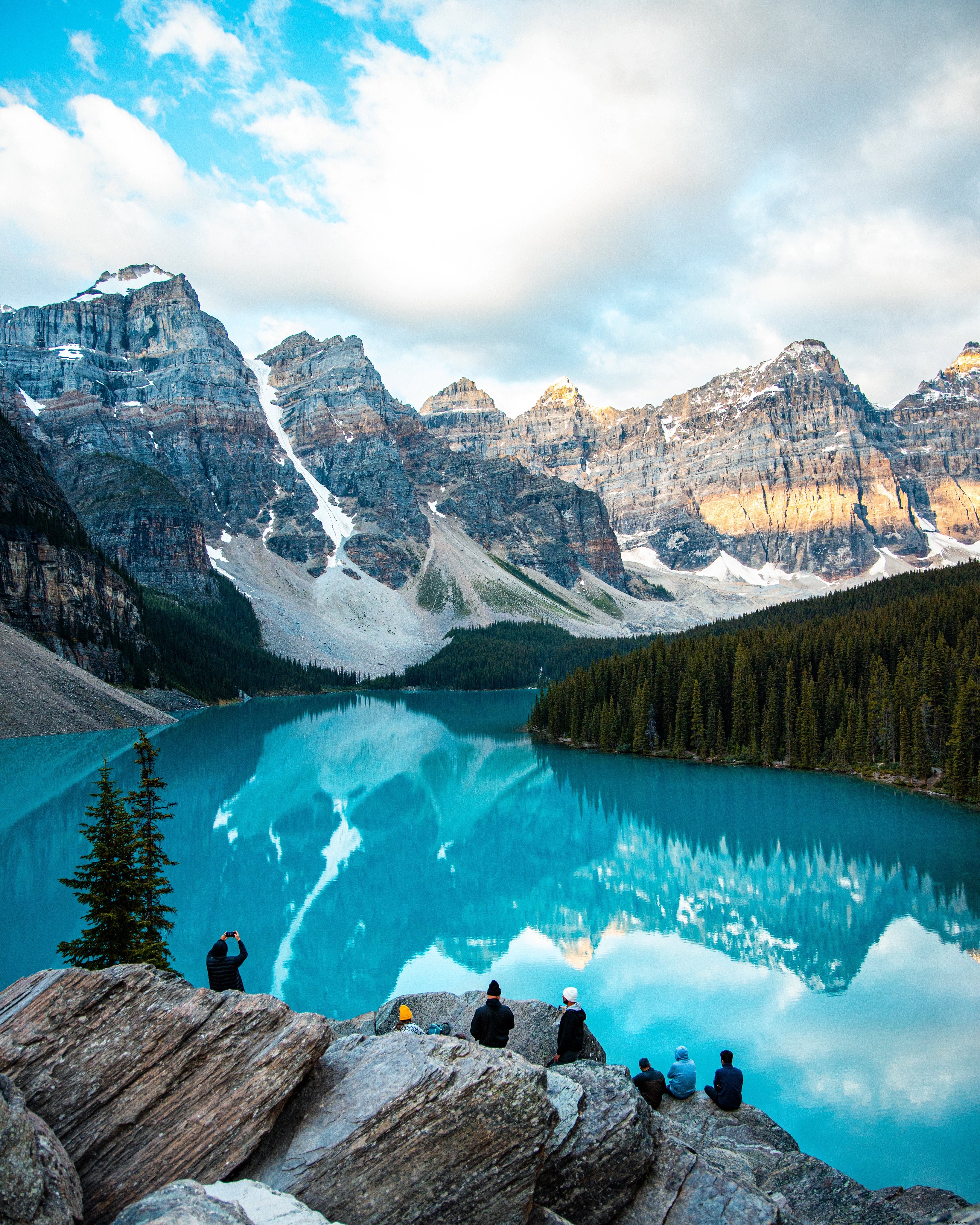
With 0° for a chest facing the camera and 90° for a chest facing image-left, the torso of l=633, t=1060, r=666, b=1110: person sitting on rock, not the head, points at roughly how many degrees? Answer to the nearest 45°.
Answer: approximately 180°

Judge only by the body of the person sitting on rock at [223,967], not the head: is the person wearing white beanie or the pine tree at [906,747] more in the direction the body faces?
the pine tree

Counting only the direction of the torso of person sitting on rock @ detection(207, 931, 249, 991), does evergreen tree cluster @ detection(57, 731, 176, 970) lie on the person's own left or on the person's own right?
on the person's own left

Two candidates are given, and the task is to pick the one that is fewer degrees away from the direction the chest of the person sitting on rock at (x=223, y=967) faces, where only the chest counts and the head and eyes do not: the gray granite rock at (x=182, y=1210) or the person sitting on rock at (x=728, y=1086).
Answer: the person sitting on rock

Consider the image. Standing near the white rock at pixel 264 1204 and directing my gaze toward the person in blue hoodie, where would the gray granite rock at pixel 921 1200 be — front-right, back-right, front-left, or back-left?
front-right

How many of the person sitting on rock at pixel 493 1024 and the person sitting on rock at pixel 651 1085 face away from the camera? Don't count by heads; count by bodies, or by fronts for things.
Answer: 2

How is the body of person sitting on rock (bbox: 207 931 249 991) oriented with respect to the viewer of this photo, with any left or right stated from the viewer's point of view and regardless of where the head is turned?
facing away from the viewer and to the right of the viewer

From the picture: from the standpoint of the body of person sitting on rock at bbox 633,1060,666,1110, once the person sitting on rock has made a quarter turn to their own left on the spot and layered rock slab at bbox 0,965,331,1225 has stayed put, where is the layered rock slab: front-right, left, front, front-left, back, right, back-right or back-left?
front-left

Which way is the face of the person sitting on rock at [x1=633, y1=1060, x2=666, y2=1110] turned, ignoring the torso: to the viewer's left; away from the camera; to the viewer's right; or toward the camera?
away from the camera

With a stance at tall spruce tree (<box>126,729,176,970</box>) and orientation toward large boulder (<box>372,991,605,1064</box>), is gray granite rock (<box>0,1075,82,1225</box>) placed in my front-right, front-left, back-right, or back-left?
front-right

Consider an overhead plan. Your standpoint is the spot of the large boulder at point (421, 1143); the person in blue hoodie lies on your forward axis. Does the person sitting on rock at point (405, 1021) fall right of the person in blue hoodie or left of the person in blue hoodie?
left

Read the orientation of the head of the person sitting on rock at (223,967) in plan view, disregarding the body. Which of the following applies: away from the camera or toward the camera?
away from the camera

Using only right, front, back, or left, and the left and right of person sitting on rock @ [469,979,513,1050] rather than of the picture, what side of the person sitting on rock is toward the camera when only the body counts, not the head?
back
